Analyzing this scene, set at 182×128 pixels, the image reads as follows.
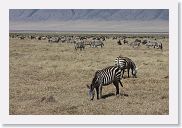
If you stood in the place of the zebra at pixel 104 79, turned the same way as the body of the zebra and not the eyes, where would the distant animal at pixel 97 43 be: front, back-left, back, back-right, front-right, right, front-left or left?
back-right

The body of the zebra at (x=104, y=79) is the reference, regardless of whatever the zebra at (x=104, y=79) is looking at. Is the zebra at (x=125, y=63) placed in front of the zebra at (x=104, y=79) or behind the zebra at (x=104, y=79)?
behind

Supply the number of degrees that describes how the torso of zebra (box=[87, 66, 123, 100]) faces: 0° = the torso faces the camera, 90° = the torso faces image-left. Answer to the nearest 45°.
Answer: approximately 45°

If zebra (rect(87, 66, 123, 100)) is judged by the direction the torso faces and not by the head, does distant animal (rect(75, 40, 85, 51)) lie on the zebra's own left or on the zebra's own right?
on the zebra's own right
